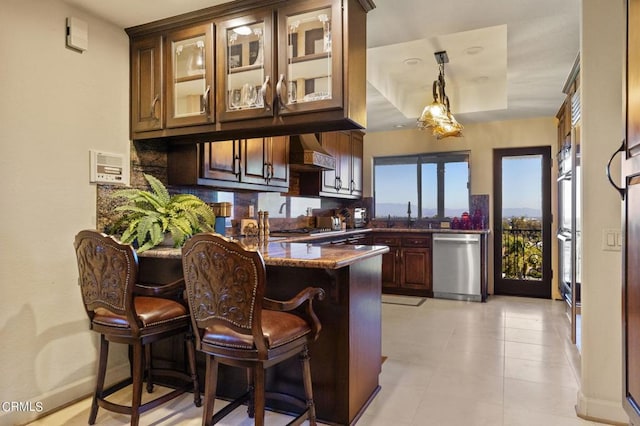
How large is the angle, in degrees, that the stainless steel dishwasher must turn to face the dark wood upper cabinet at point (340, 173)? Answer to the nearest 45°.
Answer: approximately 90° to its right

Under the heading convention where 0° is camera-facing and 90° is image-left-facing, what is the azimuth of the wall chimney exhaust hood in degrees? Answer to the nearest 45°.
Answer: approximately 315°

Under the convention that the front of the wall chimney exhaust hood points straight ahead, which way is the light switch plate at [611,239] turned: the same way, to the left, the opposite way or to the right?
to the right

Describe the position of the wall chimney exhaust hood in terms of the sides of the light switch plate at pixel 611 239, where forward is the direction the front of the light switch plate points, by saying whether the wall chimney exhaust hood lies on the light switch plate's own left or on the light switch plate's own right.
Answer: on the light switch plate's own right

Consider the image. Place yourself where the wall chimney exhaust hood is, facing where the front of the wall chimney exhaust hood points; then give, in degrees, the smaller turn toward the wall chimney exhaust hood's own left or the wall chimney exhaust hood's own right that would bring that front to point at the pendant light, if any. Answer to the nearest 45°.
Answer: approximately 45° to the wall chimney exhaust hood's own left

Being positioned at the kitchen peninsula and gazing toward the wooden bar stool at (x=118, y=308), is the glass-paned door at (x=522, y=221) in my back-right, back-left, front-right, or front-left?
back-right

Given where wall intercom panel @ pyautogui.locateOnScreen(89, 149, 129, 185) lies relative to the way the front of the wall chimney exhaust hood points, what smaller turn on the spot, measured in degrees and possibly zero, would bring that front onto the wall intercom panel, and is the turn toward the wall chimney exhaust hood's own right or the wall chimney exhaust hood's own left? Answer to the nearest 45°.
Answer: approximately 90° to the wall chimney exhaust hood's own right

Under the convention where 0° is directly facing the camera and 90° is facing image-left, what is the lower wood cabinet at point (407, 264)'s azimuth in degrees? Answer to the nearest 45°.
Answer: approximately 0°

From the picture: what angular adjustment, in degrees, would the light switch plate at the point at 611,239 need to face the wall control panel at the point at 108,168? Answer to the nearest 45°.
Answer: approximately 45° to its right
